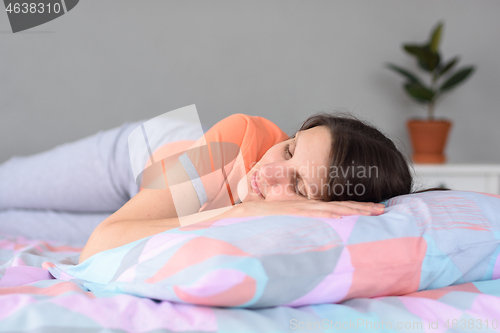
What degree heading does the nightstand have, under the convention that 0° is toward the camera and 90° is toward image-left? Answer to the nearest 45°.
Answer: approximately 0°

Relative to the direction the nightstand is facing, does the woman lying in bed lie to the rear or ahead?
ahead

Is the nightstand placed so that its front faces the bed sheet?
yes

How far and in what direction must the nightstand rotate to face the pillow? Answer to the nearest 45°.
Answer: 0° — it already faces it
